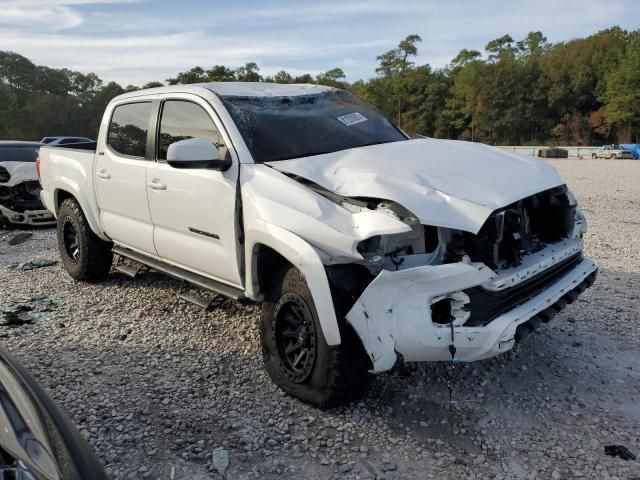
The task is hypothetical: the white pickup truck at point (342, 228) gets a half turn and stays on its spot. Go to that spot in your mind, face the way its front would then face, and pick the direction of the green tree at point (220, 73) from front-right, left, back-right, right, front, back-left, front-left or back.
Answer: front-right

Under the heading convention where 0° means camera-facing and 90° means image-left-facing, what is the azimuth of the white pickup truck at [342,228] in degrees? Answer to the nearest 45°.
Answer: approximately 315°

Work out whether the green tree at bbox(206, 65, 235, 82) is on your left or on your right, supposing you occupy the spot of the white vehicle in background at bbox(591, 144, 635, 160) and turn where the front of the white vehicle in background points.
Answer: on your right

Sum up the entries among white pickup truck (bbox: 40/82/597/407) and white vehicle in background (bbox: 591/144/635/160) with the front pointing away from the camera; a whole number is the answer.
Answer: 0

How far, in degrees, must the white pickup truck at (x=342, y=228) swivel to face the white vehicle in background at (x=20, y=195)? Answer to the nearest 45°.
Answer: approximately 180°

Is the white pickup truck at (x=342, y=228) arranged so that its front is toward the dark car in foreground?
no

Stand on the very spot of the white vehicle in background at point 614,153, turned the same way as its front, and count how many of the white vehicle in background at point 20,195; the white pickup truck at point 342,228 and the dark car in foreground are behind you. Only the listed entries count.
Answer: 0
